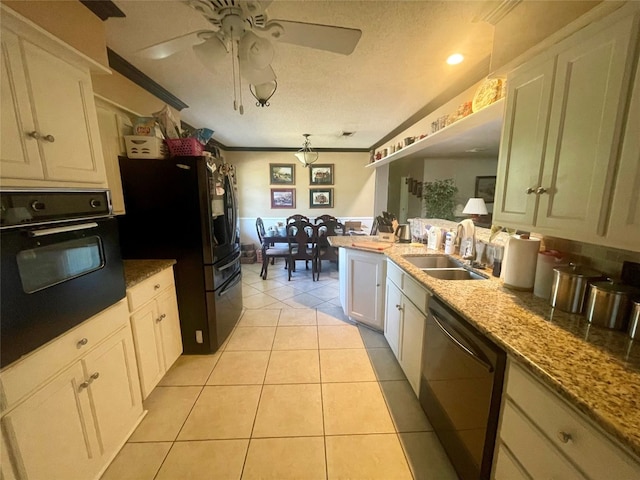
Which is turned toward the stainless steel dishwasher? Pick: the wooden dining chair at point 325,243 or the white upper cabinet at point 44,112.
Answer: the white upper cabinet

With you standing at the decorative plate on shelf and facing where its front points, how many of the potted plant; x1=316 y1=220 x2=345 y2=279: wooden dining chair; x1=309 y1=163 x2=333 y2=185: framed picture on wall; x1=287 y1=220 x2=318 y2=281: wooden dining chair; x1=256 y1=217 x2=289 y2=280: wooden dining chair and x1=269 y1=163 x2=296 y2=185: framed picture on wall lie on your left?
0

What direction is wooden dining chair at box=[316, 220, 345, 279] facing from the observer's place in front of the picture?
facing away from the viewer

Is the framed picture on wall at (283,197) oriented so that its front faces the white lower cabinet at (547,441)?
yes

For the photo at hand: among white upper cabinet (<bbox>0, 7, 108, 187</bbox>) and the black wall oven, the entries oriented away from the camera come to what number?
0

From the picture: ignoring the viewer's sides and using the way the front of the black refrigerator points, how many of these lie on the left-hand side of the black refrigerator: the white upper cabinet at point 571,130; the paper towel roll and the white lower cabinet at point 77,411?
0

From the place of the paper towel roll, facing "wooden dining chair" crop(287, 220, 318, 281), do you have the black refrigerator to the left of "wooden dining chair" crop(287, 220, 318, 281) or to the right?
left

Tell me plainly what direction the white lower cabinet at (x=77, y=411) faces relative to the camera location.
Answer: facing the viewer and to the right of the viewer

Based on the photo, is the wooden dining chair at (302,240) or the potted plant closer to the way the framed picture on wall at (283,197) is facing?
the wooden dining chair

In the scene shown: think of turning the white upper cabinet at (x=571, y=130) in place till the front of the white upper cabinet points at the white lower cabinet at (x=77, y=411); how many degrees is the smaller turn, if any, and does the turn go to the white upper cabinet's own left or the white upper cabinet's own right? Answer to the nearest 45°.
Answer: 0° — it already faces it

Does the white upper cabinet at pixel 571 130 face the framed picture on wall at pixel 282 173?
no

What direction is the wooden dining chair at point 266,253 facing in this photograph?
to the viewer's right

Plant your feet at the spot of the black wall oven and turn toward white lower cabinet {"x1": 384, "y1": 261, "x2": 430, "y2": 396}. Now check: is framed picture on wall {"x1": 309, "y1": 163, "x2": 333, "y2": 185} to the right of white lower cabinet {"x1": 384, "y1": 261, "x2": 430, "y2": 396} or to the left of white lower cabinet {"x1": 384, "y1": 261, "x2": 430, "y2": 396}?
left

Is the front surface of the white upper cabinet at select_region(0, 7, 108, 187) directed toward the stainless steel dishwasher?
yes

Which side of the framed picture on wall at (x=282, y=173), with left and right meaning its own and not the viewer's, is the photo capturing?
front

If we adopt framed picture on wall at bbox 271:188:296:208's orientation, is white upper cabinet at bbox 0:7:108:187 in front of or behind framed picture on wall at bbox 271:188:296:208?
in front

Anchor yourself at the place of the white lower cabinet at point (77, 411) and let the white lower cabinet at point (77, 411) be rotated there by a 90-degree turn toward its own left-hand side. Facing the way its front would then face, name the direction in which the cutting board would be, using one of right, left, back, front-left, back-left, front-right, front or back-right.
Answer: front-right

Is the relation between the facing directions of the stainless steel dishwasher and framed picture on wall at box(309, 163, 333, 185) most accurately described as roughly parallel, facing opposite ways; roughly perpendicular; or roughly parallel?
roughly perpendicular

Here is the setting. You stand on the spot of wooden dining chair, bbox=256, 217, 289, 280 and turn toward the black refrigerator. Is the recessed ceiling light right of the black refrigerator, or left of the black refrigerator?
left

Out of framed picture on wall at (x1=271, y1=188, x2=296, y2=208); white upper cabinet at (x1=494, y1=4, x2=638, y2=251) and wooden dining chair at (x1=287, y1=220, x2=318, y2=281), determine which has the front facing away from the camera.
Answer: the wooden dining chair

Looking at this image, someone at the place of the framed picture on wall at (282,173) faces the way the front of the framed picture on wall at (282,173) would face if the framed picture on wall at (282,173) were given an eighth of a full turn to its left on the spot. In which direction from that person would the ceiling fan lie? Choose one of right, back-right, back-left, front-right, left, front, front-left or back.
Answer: front-right

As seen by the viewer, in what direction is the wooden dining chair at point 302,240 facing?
away from the camera
